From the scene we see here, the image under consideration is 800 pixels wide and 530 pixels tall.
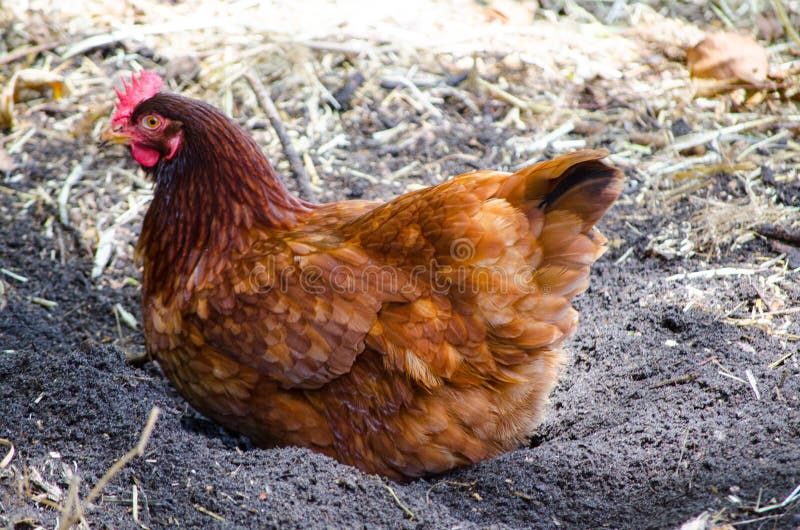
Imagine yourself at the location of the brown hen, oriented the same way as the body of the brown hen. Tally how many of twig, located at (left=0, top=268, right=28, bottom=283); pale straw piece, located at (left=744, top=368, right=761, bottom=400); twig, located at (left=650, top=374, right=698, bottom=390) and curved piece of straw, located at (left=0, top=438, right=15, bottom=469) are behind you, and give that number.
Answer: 2

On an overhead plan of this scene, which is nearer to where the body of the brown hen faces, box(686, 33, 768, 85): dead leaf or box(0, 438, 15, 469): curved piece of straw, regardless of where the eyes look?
the curved piece of straw

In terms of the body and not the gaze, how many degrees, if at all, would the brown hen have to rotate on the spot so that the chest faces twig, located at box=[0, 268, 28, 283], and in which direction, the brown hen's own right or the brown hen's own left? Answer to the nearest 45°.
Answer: approximately 45° to the brown hen's own right

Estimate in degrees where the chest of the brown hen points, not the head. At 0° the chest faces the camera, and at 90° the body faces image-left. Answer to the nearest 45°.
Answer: approximately 90°

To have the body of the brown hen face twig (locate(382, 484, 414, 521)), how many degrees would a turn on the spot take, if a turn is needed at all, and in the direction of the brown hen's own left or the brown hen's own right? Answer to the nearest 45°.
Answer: approximately 90° to the brown hen's own left

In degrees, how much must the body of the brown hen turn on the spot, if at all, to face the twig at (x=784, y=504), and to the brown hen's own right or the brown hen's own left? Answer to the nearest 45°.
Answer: approximately 135° to the brown hen's own left
